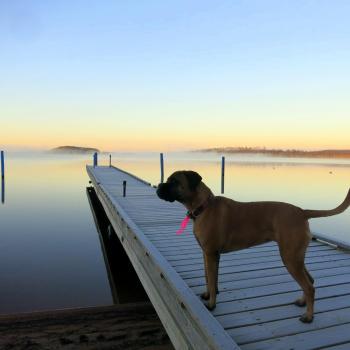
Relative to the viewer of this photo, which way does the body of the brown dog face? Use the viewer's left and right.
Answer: facing to the left of the viewer
